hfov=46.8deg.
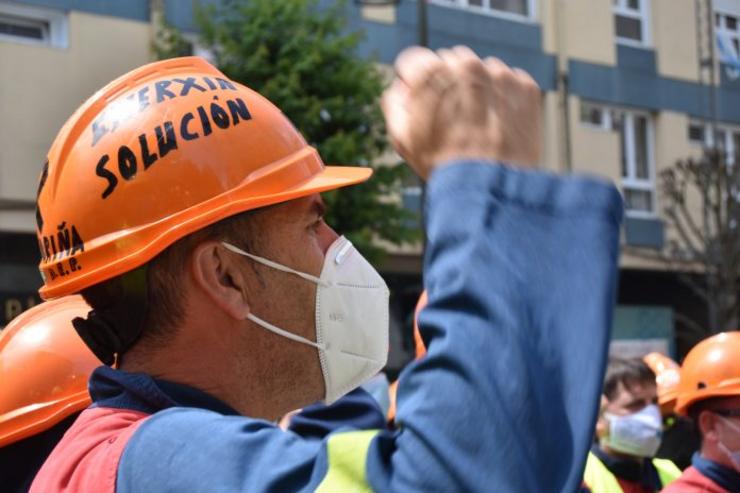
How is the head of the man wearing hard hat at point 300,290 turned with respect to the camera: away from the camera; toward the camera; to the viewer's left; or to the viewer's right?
to the viewer's right

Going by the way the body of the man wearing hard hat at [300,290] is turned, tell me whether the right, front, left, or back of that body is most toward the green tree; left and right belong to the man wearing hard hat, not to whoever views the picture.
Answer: left

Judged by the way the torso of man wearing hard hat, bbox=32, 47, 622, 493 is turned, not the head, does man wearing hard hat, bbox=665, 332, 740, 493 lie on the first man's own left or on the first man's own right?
on the first man's own left

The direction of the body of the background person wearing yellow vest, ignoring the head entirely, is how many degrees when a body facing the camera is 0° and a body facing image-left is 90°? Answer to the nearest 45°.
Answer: approximately 315°

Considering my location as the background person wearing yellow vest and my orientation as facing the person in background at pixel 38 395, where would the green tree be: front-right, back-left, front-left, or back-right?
back-right

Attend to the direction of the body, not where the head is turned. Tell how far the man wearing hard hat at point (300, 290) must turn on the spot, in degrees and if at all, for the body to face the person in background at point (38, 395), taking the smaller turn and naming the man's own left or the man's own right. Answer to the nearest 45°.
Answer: approximately 135° to the man's own left

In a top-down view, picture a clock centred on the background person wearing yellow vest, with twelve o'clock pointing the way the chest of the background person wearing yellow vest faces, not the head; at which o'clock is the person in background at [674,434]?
The person in background is roughly at 8 o'clock from the background person wearing yellow vest.

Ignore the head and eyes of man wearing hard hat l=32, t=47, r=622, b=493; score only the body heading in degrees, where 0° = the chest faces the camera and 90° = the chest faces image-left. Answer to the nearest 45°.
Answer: approximately 270°

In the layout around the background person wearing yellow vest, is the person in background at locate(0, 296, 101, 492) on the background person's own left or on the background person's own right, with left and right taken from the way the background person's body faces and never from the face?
on the background person's own right

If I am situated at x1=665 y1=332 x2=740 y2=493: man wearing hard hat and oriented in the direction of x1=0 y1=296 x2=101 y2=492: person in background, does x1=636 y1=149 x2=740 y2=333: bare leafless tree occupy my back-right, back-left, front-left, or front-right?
back-right
